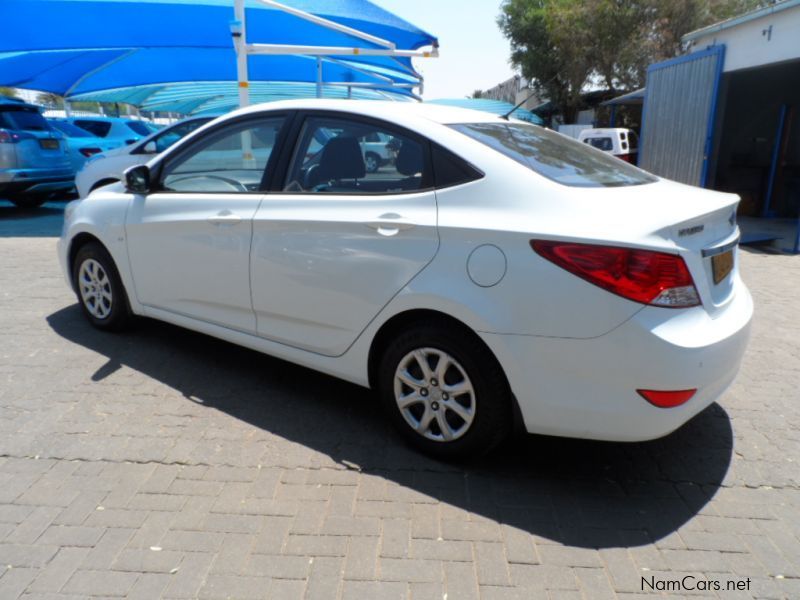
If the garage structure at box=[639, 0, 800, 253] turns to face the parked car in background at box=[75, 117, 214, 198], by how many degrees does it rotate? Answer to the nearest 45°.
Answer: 0° — it already faces it

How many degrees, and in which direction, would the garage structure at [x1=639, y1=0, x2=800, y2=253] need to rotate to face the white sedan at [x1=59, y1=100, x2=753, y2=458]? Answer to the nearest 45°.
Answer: approximately 45° to its left

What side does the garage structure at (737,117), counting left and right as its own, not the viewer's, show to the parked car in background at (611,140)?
right

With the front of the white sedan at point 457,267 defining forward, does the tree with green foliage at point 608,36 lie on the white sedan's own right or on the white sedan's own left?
on the white sedan's own right

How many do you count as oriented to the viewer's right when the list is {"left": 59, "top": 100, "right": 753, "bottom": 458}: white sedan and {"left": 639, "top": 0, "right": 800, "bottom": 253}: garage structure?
0

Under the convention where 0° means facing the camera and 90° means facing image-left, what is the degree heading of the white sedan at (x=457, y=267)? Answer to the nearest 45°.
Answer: approximately 135°

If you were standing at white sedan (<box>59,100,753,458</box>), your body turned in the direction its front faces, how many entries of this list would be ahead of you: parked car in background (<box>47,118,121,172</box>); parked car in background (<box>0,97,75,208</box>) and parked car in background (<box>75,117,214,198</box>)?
3

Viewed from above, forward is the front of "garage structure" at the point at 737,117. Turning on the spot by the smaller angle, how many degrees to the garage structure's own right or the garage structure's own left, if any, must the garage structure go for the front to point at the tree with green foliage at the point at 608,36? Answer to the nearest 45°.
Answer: approximately 135° to the garage structure's own right

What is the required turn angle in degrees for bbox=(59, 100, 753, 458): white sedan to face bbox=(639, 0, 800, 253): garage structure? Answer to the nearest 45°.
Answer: approximately 90° to its right

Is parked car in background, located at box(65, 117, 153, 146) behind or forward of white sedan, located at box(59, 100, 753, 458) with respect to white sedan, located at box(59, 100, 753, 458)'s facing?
forward

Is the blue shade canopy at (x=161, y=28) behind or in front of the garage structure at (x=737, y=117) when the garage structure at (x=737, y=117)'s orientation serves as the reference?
in front
